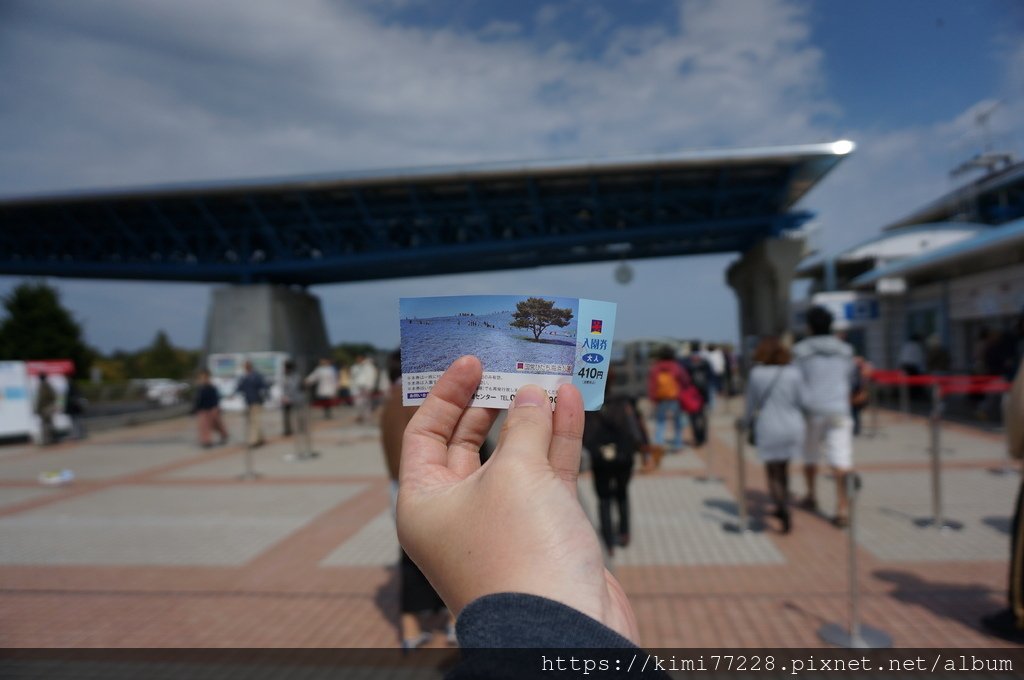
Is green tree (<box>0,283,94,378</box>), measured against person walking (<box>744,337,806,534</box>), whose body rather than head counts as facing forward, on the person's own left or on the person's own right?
on the person's own left

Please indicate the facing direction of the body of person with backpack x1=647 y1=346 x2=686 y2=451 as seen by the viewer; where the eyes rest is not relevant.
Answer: away from the camera

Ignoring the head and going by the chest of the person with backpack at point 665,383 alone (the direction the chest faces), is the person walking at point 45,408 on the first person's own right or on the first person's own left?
on the first person's own left

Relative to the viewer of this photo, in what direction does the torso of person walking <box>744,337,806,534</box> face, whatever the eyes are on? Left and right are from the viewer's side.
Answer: facing away from the viewer

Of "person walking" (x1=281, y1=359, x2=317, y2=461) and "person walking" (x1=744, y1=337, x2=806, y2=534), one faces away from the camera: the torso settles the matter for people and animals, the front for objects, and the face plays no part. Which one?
"person walking" (x1=744, y1=337, x2=806, y2=534)

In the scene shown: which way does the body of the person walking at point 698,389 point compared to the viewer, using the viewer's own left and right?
facing away from the viewer

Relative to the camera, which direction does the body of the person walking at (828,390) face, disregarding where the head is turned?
away from the camera
